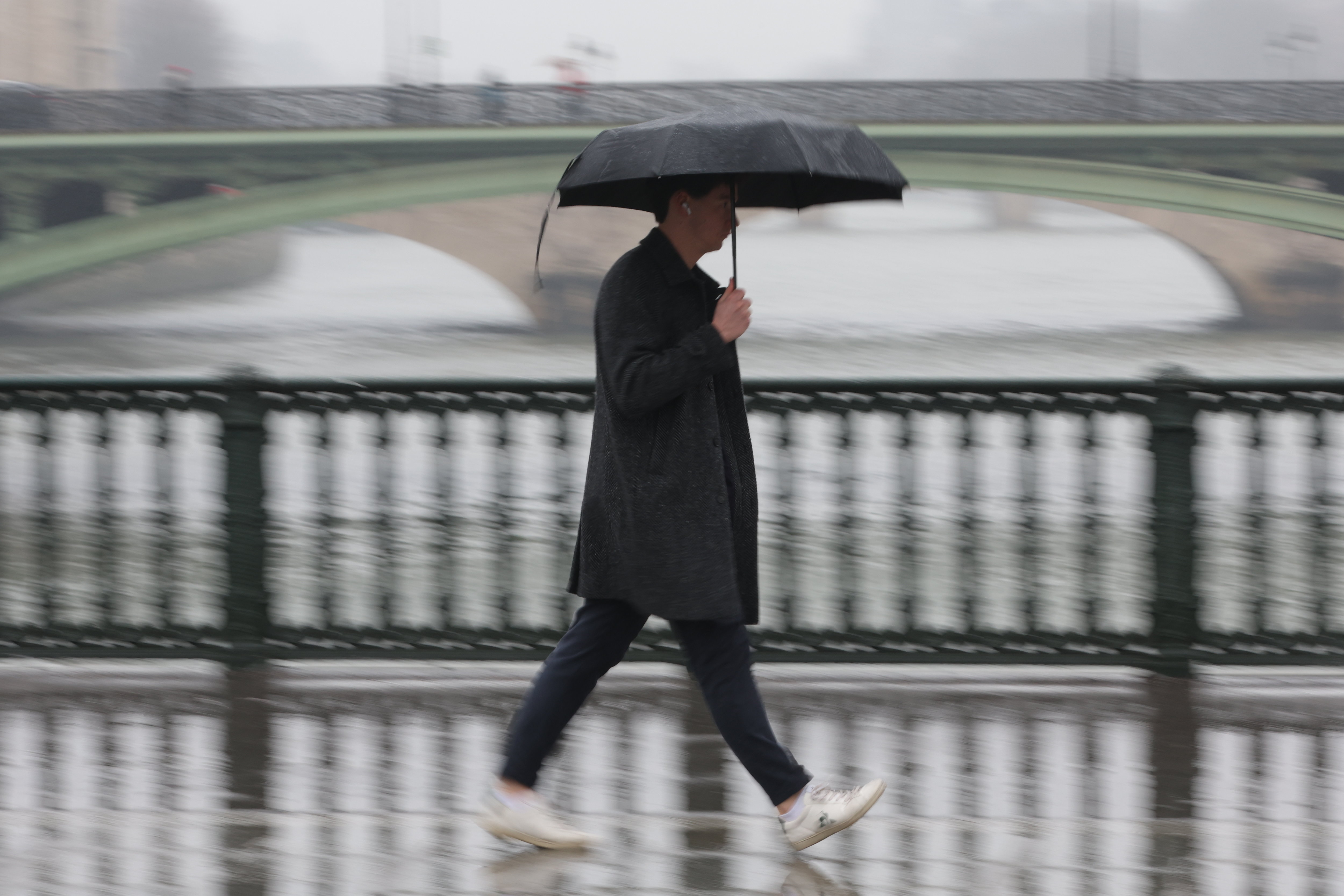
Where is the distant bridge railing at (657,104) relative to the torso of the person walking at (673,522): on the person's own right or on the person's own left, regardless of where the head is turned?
on the person's own left

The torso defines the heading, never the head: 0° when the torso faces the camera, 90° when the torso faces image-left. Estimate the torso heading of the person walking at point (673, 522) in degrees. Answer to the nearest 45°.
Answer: approximately 270°

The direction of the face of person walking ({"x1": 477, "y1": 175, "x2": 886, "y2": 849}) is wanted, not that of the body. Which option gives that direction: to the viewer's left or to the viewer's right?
to the viewer's right

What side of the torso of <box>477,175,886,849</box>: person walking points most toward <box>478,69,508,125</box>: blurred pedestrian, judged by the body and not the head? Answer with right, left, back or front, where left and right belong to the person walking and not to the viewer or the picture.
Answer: left

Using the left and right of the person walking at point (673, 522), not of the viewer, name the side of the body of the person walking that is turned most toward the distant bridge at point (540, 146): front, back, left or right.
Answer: left

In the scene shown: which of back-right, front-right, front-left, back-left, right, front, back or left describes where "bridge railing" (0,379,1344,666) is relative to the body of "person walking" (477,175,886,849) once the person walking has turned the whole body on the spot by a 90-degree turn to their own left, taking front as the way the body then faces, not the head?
front
